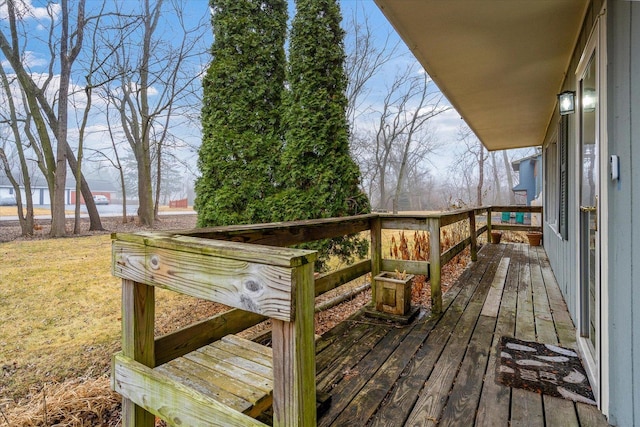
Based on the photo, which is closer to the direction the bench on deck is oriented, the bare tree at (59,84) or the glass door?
the glass door

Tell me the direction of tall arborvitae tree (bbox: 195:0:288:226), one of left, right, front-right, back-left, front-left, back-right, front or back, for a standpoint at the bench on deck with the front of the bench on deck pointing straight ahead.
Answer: front-left

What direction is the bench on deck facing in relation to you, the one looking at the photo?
facing away from the viewer and to the right of the viewer

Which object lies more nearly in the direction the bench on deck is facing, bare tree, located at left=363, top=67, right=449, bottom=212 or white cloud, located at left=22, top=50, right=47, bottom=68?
the bare tree

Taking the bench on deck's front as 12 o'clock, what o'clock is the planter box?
The planter box is roughly at 12 o'clock from the bench on deck.

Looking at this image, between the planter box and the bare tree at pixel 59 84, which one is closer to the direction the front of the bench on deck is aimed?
the planter box

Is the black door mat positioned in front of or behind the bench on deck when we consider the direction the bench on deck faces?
in front

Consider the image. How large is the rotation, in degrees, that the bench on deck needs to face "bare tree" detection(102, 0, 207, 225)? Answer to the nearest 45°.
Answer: approximately 45° to its left

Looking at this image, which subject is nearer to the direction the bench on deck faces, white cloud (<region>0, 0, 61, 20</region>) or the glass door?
the glass door

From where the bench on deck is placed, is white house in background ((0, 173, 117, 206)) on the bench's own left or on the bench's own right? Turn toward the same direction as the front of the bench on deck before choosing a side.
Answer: on the bench's own left

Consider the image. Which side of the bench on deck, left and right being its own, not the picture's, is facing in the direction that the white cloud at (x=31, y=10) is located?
left
